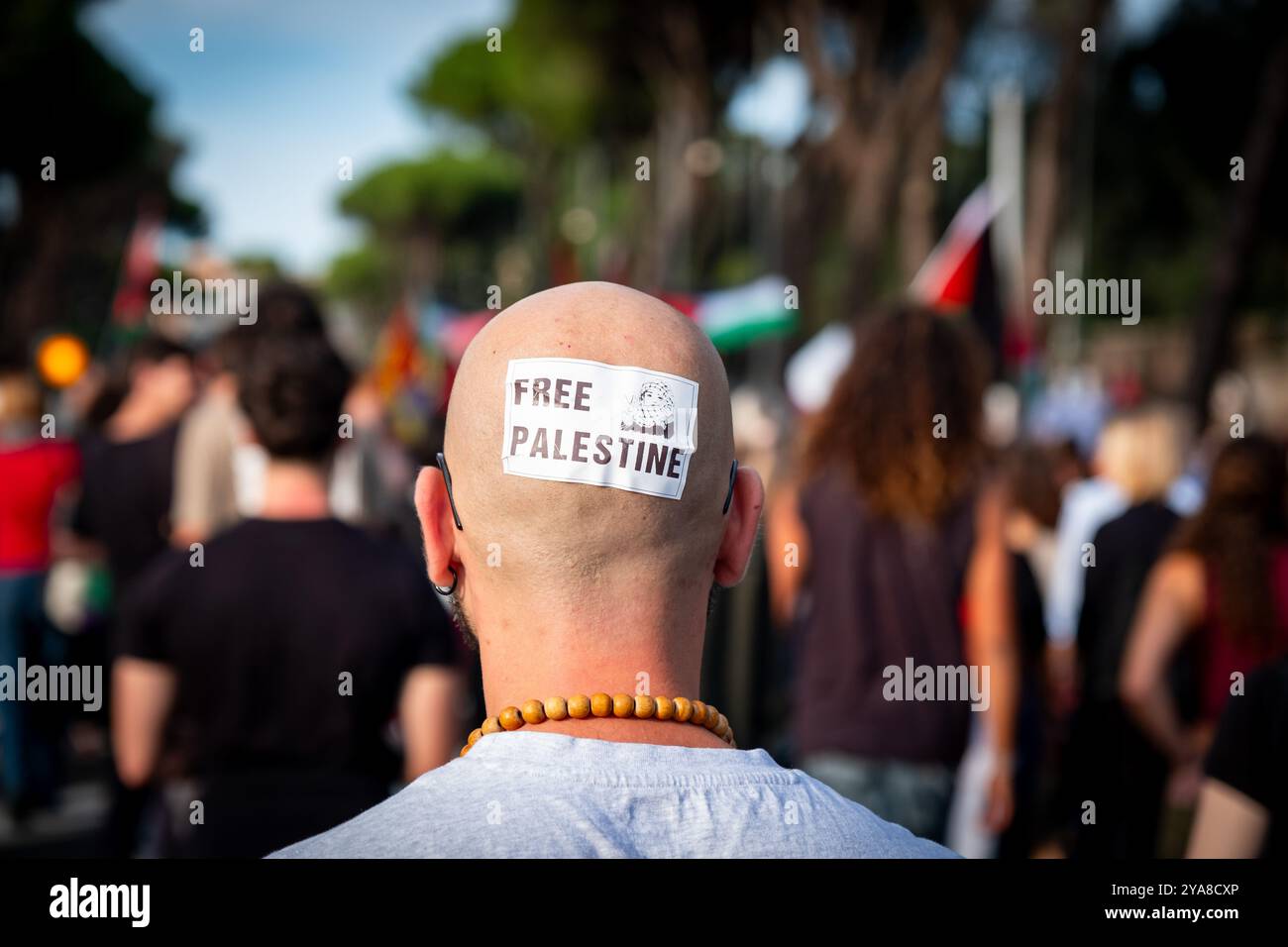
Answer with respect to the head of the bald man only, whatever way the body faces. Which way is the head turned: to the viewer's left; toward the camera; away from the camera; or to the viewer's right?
away from the camera

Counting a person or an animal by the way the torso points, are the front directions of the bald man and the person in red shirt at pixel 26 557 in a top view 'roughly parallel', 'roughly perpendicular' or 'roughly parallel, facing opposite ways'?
roughly parallel

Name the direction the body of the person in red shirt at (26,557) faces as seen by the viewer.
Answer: away from the camera

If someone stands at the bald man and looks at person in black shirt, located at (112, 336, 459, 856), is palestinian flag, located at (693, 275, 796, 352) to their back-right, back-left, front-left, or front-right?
front-right

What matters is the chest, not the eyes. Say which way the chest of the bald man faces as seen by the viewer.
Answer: away from the camera

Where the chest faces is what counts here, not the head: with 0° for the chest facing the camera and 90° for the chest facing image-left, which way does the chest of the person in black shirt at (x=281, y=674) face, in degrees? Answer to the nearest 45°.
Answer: approximately 180°

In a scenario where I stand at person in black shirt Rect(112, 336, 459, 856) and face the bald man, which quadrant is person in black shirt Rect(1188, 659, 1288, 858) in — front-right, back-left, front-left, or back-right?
front-left

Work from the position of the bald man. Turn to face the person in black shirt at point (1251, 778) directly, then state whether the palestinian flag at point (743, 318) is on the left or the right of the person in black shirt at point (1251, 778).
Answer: left

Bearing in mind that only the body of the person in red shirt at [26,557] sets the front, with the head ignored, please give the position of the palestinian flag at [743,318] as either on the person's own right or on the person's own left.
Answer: on the person's own right

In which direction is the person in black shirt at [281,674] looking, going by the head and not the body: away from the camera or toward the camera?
away from the camera

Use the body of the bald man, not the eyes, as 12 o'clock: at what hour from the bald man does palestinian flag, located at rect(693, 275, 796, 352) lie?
The palestinian flag is roughly at 12 o'clock from the bald man.
